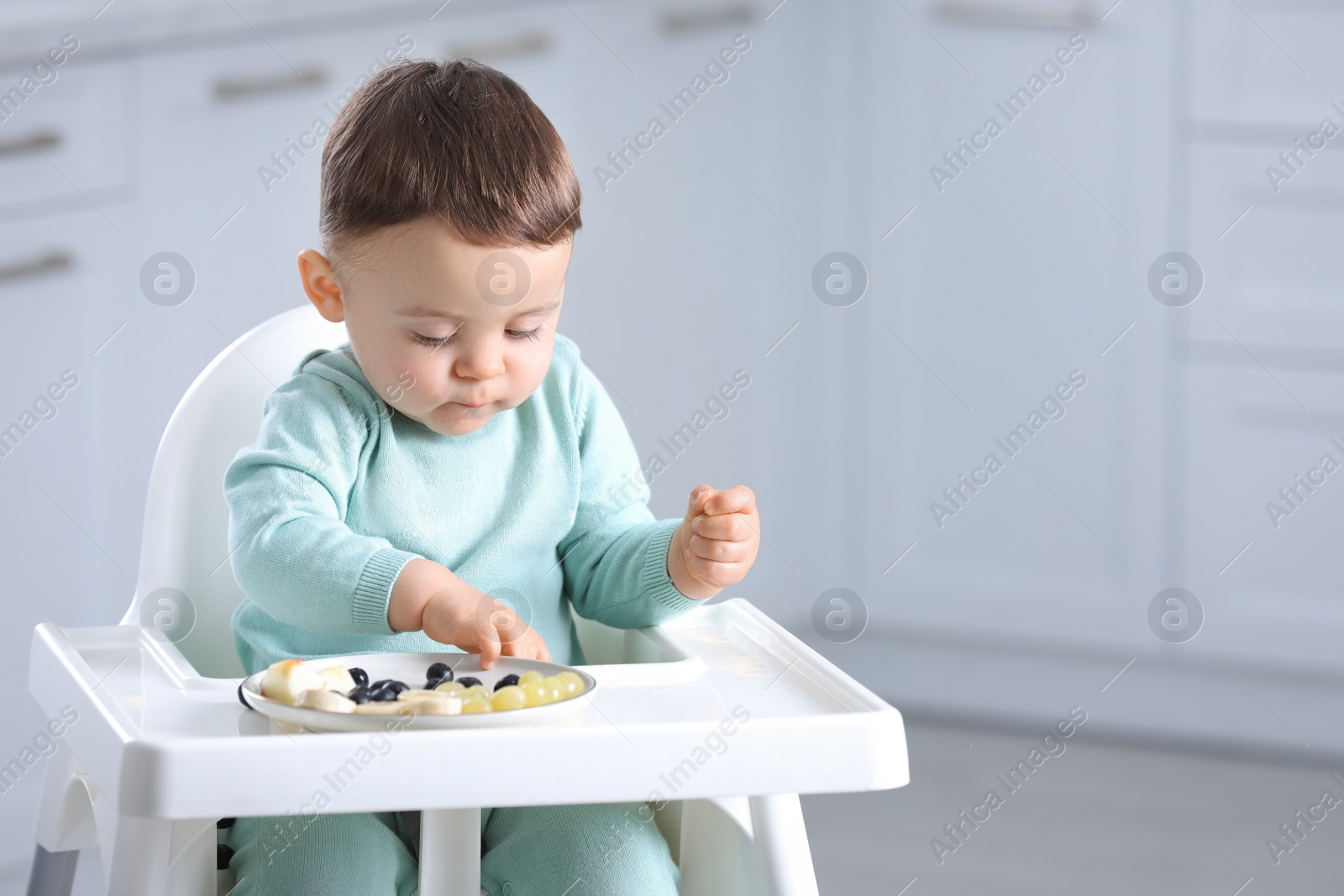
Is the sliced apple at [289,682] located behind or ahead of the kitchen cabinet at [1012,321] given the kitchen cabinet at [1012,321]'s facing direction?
ahead

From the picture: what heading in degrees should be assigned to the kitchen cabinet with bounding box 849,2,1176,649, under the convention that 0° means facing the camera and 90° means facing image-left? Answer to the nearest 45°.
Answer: approximately 0°

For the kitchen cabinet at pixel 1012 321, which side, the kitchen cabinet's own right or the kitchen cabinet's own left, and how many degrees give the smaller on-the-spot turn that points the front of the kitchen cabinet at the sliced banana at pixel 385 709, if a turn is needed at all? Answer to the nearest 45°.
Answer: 0° — it already faces it

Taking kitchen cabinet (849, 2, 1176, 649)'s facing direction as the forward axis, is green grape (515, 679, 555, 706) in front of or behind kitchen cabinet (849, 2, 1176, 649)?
in front

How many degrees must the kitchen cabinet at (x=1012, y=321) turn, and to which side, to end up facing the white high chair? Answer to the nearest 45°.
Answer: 0° — it already faces it

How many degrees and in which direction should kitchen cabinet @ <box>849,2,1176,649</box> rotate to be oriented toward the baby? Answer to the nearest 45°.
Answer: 0° — it already faces them

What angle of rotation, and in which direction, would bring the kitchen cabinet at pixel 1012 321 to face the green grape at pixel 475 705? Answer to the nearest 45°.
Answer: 0° — it already faces it

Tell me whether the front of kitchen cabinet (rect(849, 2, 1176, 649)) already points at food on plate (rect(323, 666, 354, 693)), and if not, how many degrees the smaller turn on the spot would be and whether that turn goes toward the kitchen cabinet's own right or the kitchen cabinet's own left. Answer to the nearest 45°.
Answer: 0° — it already faces it
